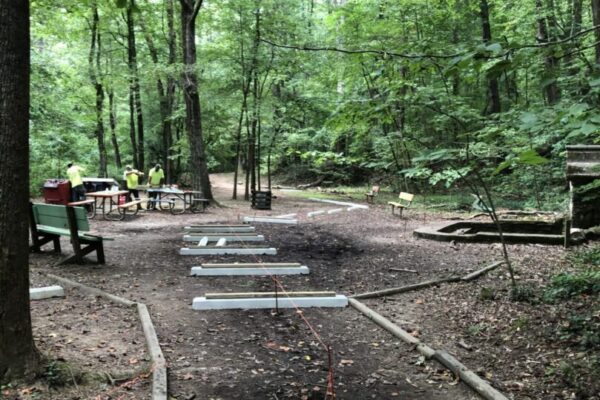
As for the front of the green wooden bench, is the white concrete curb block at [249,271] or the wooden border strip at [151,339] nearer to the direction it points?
the white concrete curb block

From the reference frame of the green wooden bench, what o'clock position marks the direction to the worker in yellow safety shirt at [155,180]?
The worker in yellow safety shirt is roughly at 11 o'clock from the green wooden bench.

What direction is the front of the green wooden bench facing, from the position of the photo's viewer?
facing away from the viewer and to the right of the viewer

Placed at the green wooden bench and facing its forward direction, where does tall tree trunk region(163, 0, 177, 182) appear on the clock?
The tall tree trunk is roughly at 11 o'clock from the green wooden bench.

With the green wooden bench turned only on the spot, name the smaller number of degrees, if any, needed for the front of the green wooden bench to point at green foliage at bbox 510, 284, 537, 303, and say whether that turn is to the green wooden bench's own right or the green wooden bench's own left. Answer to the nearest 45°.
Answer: approximately 90° to the green wooden bench's own right

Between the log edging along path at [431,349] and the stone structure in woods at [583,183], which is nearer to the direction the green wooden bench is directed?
the stone structure in woods

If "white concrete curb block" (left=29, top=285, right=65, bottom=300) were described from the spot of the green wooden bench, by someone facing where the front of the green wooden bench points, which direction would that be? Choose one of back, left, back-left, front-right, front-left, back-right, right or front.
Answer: back-right

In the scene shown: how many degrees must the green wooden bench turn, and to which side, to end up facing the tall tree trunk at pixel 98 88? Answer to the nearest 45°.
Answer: approximately 45° to its left

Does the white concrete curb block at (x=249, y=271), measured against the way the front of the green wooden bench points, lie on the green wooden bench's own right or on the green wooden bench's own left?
on the green wooden bench's own right

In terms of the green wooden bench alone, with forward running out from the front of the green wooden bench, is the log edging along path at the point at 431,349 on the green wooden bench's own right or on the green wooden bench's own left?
on the green wooden bench's own right
